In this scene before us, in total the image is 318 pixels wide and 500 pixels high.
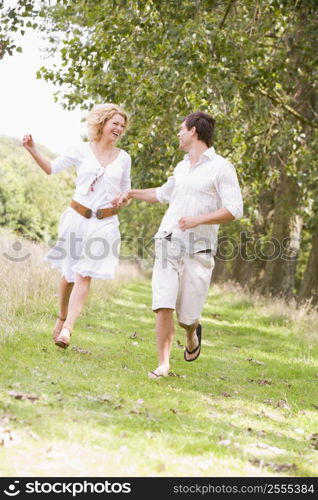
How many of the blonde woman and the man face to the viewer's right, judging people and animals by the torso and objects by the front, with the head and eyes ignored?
0

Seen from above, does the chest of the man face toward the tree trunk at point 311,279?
no

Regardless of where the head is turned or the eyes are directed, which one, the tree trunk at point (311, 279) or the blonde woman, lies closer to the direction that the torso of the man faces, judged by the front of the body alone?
the blonde woman

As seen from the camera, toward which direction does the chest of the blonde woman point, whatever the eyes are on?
toward the camera

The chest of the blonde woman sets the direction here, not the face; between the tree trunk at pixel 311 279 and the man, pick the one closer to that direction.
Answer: the man

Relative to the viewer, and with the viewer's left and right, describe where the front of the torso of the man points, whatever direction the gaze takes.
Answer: facing the viewer and to the left of the viewer

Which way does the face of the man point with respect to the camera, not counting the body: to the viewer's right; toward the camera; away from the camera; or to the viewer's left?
to the viewer's left

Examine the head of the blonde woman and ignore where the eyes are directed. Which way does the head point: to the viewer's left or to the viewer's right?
to the viewer's right

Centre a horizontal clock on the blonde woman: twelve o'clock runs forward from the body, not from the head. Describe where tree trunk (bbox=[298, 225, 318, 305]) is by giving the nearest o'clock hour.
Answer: The tree trunk is roughly at 7 o'clock from the blonde woman.

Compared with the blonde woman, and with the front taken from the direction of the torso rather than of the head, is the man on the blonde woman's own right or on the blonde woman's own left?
on the blonde woman's own left

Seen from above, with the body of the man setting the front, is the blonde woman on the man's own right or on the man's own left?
on the man's own right
